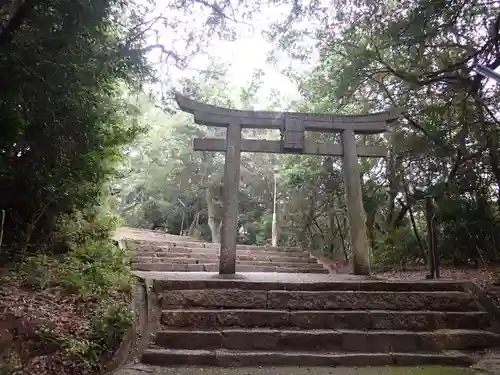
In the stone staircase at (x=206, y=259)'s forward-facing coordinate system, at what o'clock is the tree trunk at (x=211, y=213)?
The tree trunk is roughly at 6 o'clock from the stone staircase.

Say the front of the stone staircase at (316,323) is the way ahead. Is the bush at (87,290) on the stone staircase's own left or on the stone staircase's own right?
on the stone staircase's own right

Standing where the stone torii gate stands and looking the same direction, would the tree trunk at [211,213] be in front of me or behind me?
behind

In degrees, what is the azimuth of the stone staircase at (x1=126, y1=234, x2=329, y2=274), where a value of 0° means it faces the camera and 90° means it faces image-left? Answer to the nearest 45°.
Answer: approximately 0°

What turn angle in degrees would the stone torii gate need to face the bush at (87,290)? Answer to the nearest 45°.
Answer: approximately 45° to its right

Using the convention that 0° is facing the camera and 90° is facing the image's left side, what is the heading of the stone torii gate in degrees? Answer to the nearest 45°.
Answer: approximately 0°

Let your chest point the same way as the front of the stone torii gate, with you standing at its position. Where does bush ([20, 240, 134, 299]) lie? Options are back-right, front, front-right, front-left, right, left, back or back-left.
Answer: front-right

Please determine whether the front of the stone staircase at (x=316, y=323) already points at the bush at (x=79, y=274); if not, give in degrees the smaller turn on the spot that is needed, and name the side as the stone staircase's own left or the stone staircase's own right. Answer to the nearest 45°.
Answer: approximately 90° to the stone staircase's own right

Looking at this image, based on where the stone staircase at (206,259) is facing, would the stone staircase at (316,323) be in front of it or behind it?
in front

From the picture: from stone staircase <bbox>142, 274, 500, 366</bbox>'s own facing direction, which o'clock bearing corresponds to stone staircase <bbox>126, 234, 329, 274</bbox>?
stone staircase <bbox>126, 234, 329, 274</bbox> is roughly at 5 o'clock from stone staircase <bbox>142, 274, 500, 366</bbox>.
